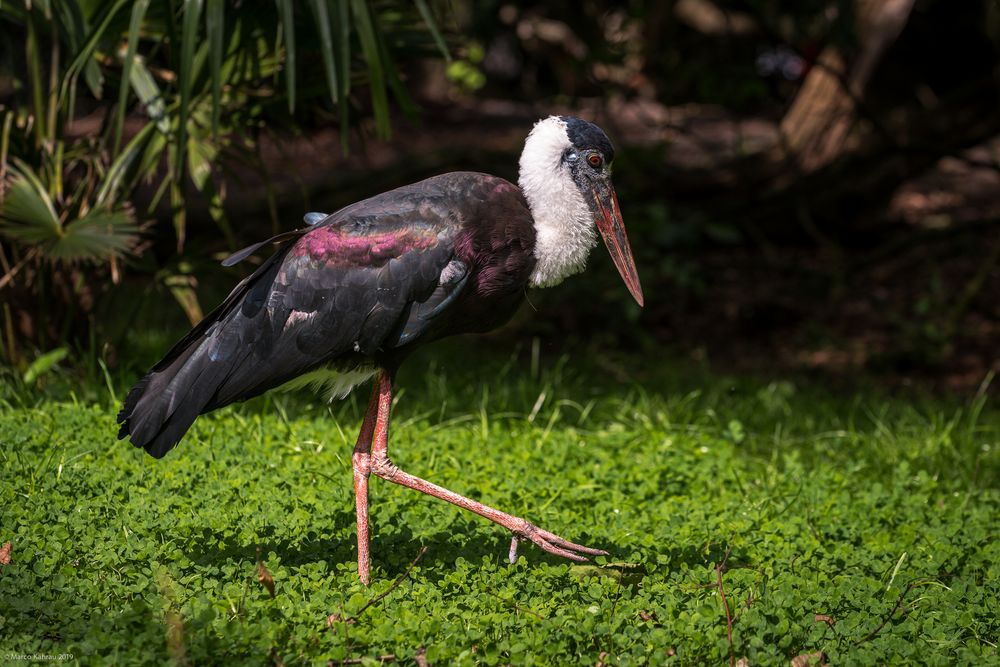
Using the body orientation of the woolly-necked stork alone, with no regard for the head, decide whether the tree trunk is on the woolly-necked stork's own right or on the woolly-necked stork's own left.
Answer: on the woolly-necked stork's own left

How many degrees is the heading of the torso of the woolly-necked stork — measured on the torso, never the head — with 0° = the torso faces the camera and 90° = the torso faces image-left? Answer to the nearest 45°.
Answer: approximately 270°

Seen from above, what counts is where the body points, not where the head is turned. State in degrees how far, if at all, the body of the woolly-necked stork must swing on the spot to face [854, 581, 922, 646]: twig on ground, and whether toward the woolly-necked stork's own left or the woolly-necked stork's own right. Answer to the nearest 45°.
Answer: approximately 45° to the woolly-necked stork's own right
